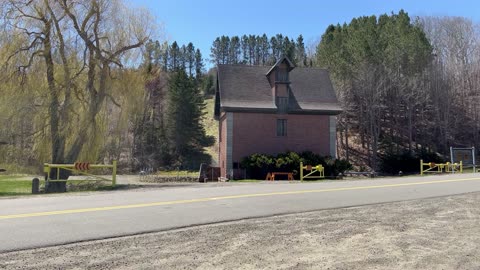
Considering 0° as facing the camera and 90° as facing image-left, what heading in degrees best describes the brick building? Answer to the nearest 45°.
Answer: approximately 0°
